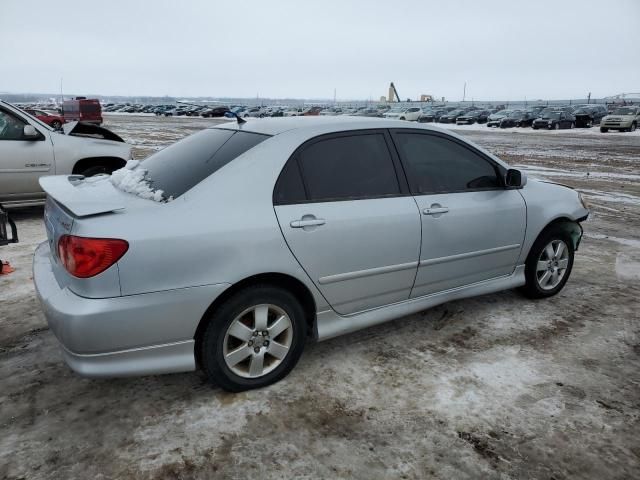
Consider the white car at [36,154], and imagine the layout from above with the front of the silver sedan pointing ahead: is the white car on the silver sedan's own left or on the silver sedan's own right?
on the silver sedan's own left

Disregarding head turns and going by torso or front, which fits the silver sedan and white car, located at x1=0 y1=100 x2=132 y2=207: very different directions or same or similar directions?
same or similar directions

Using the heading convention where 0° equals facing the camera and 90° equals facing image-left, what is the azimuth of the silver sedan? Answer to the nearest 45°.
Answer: approximately 225°

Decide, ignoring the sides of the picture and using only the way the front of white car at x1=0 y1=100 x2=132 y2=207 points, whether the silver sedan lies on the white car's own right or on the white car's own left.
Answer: on the white car's own right

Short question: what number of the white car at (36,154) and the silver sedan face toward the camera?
0

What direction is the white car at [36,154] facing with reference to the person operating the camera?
facing to the right of the viewer
